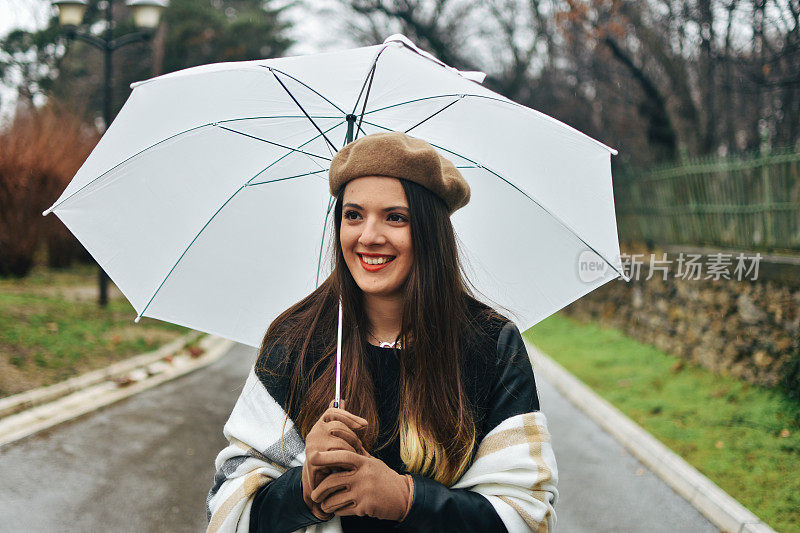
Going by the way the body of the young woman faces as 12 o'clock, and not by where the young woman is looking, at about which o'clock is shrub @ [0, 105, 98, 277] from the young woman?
The shrub is roughly at 5 o'clock from the young woman.

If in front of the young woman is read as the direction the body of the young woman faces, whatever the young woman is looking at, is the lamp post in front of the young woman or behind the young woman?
behind

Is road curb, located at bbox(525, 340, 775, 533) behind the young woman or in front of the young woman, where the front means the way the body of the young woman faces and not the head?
behind

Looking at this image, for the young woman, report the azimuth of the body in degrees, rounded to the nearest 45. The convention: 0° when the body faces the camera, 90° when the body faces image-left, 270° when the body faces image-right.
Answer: approximately 0°

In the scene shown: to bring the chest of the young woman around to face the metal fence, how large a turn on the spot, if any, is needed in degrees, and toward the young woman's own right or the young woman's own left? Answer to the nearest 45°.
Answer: approximately 135° to the young woman's own left
